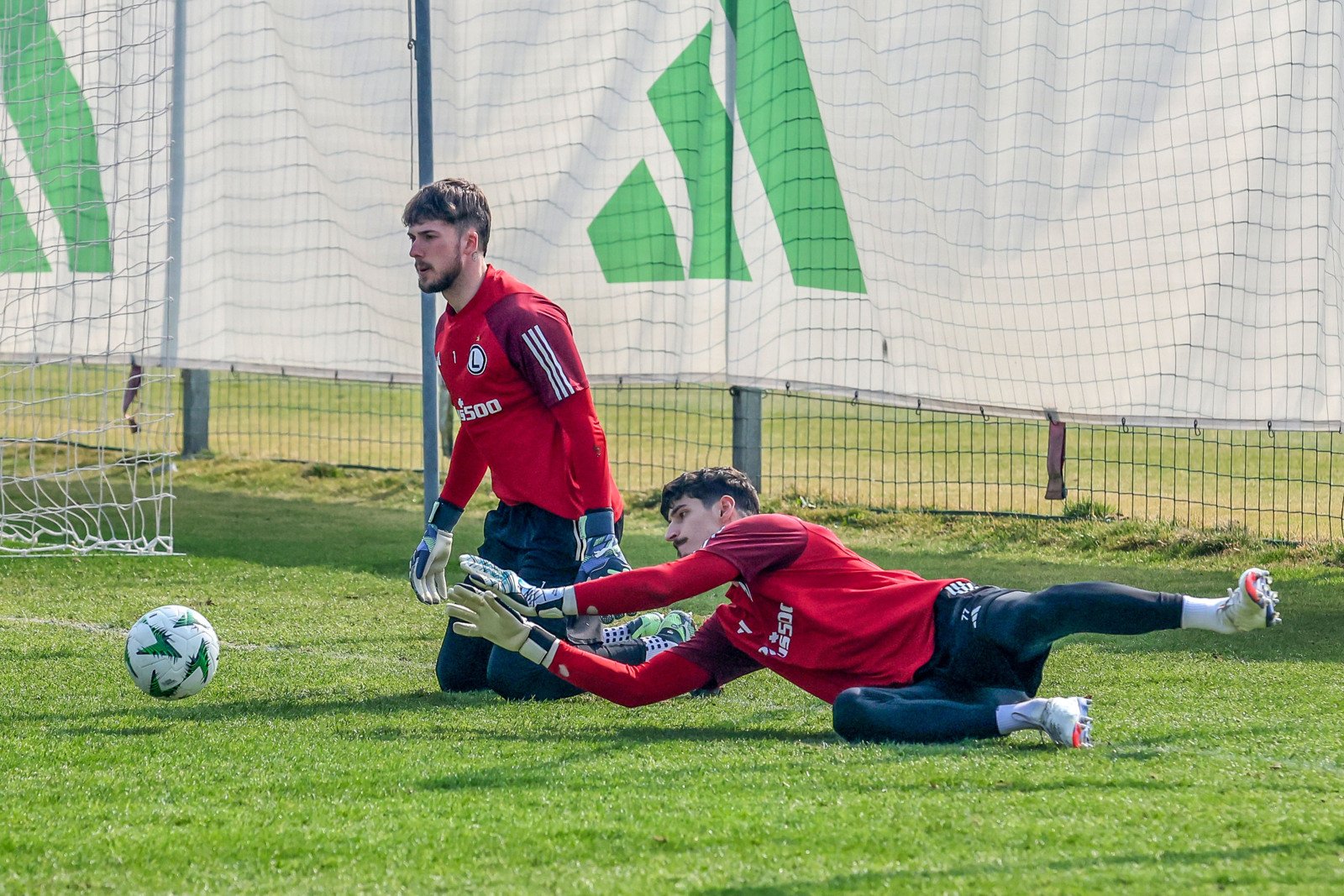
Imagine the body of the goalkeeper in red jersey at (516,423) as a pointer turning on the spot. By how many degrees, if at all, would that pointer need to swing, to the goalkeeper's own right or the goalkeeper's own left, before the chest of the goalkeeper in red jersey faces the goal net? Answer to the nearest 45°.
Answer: approximately 90° to the goalkeeper's own right

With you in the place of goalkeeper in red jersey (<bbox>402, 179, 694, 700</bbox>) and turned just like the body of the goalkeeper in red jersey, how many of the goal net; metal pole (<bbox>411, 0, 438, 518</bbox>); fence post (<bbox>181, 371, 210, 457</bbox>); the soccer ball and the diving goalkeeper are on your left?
1

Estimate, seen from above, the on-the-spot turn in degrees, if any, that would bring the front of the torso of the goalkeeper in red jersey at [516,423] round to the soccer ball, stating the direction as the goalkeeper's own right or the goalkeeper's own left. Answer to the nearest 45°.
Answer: approximately 45° to the goalkeeper's own right

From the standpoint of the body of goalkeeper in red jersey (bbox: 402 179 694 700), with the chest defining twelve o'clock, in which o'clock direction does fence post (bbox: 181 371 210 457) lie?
The fence post is roughly at 4 o'clock from the goalkeeper in red jersey.

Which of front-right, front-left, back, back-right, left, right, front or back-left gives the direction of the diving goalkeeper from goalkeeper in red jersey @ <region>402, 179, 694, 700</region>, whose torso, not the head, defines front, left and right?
left

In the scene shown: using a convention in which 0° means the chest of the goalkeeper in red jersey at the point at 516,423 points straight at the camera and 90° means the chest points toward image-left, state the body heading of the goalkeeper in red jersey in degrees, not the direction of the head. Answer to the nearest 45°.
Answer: approximately 45°

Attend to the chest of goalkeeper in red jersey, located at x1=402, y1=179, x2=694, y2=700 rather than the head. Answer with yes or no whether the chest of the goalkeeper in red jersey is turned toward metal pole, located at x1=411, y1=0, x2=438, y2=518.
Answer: no

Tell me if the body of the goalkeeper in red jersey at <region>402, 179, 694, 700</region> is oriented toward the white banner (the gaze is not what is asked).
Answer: no

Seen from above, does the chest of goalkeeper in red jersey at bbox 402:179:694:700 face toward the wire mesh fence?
no

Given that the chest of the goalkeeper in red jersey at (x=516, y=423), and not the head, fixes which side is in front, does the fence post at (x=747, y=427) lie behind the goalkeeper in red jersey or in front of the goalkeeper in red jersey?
behind

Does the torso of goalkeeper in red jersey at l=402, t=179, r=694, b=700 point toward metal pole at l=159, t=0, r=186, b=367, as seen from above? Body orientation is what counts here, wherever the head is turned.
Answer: no
